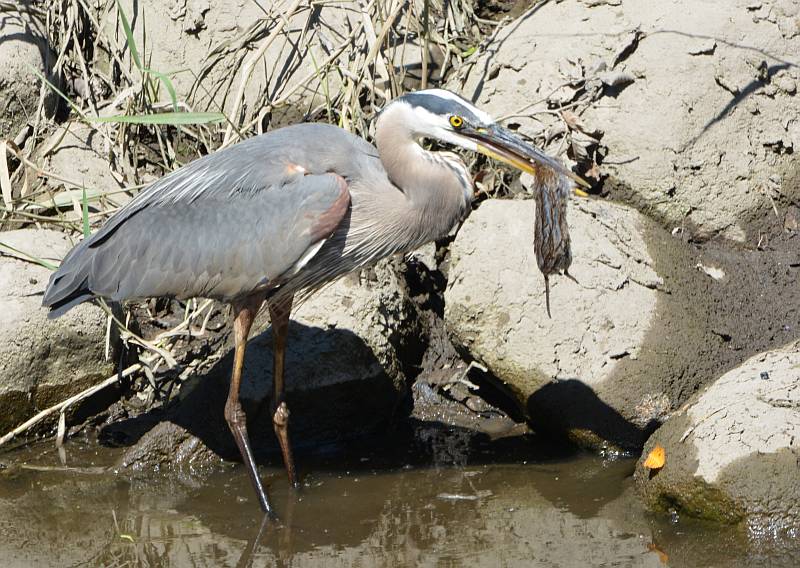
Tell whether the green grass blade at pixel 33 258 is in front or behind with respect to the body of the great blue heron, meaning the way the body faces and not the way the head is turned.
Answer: behind

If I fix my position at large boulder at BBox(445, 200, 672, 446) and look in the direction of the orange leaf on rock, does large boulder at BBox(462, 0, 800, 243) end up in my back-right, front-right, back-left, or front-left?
back-left

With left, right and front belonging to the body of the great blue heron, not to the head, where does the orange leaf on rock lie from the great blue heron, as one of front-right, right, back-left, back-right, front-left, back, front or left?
front-right

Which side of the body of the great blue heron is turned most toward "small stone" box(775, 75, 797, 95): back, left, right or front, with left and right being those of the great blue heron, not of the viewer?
front

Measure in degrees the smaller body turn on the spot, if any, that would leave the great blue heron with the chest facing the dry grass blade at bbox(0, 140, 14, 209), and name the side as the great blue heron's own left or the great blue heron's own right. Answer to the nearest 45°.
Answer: approximately 135° to the great blue heron's own left

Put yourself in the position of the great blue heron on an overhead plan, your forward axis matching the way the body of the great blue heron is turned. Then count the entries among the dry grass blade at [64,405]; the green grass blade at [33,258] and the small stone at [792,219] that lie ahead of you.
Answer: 1

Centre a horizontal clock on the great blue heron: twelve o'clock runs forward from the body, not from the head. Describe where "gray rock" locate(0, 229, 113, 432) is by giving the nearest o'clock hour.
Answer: The gray rock is roughly at 7 o'clock from the great blue heron.

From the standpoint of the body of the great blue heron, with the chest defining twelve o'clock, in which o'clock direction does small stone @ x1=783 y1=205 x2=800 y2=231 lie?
The small stone is roughly at 12 o'clock from the great blue heron.

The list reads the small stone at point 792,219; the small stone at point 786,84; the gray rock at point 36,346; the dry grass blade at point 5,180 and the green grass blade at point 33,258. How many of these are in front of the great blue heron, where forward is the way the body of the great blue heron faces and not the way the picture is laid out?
2

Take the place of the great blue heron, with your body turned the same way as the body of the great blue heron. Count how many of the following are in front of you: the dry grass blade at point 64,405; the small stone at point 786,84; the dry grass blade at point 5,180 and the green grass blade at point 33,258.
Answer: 1

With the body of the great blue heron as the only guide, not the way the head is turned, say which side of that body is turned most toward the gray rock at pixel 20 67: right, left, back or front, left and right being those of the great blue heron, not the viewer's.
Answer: left

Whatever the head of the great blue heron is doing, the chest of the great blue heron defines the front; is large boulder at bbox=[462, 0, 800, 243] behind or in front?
in front

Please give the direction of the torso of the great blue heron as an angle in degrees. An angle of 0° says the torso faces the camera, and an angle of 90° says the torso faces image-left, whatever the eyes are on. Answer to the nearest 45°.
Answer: approximately 270°

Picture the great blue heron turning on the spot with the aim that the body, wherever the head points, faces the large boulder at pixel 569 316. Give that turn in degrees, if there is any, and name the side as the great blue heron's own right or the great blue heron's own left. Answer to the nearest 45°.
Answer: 0° — it already faces it

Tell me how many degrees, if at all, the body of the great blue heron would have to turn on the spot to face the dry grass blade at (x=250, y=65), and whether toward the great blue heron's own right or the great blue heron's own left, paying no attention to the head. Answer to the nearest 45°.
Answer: approximately 90° to the great blue heron's own left
